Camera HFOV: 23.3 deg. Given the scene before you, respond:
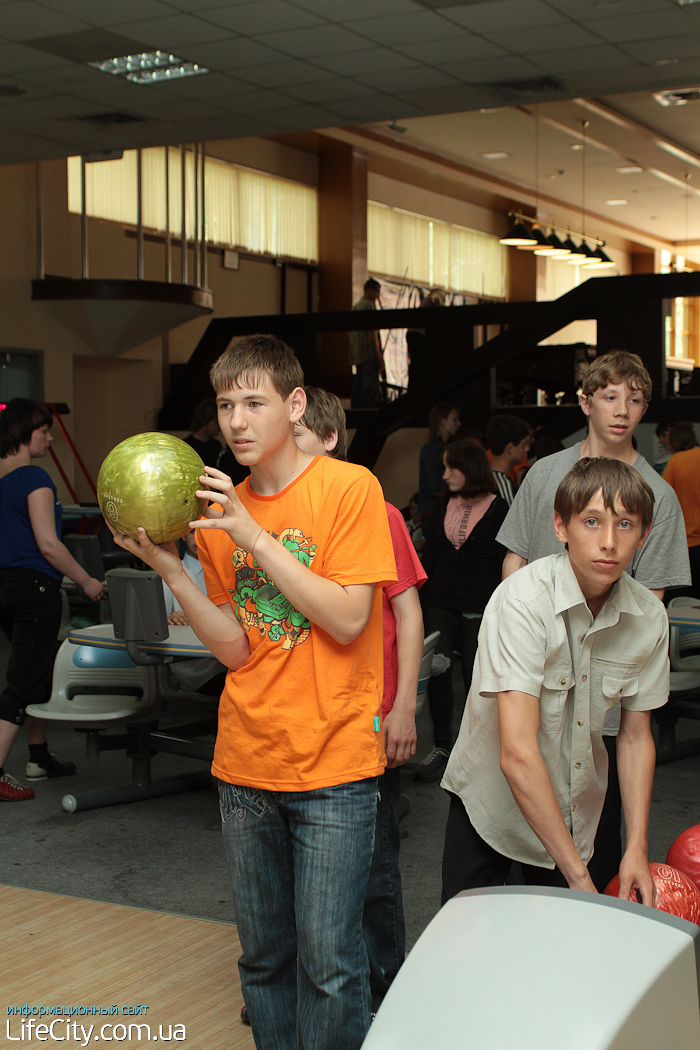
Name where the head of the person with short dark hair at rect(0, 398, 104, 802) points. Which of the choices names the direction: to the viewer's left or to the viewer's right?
to the viewer's right

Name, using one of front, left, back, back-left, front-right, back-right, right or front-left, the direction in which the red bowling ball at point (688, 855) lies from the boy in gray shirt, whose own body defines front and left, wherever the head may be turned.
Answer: front

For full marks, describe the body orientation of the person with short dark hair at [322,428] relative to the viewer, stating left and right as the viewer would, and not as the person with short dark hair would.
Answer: facing the viewer and to the left of the viewer

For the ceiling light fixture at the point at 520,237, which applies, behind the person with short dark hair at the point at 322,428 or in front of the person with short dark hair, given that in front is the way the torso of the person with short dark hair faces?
behind

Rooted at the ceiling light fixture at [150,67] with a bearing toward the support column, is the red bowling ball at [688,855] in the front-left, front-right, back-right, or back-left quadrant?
back-right

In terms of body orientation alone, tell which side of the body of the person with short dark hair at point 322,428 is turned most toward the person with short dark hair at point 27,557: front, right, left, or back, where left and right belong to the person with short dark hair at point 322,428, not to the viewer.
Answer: right

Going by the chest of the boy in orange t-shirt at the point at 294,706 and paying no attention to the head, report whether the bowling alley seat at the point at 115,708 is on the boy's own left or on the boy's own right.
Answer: on the boy's own right

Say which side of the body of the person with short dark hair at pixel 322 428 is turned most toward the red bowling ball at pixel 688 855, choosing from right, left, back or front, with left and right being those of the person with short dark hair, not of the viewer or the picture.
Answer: left

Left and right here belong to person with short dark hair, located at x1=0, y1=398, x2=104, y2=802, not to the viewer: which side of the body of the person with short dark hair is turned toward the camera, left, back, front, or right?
right

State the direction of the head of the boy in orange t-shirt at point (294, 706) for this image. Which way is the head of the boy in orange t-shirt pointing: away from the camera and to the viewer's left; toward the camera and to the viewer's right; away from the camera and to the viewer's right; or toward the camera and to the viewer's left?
toward the camera and to the viewer's left

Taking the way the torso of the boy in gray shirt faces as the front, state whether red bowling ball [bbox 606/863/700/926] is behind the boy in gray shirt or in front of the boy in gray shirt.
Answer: in front

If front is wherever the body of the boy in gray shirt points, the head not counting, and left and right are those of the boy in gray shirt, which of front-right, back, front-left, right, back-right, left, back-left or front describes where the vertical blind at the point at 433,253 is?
back

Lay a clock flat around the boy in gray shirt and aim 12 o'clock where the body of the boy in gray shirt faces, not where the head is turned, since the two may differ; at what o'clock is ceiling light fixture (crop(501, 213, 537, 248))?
The ceiling light fixture is roughly at 6 o'clock from the boy in gray shirt.

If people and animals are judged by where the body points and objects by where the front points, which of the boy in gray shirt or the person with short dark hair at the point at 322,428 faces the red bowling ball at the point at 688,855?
the boy in gray shirt

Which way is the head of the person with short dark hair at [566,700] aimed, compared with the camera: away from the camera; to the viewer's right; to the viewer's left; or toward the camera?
toward the camera
